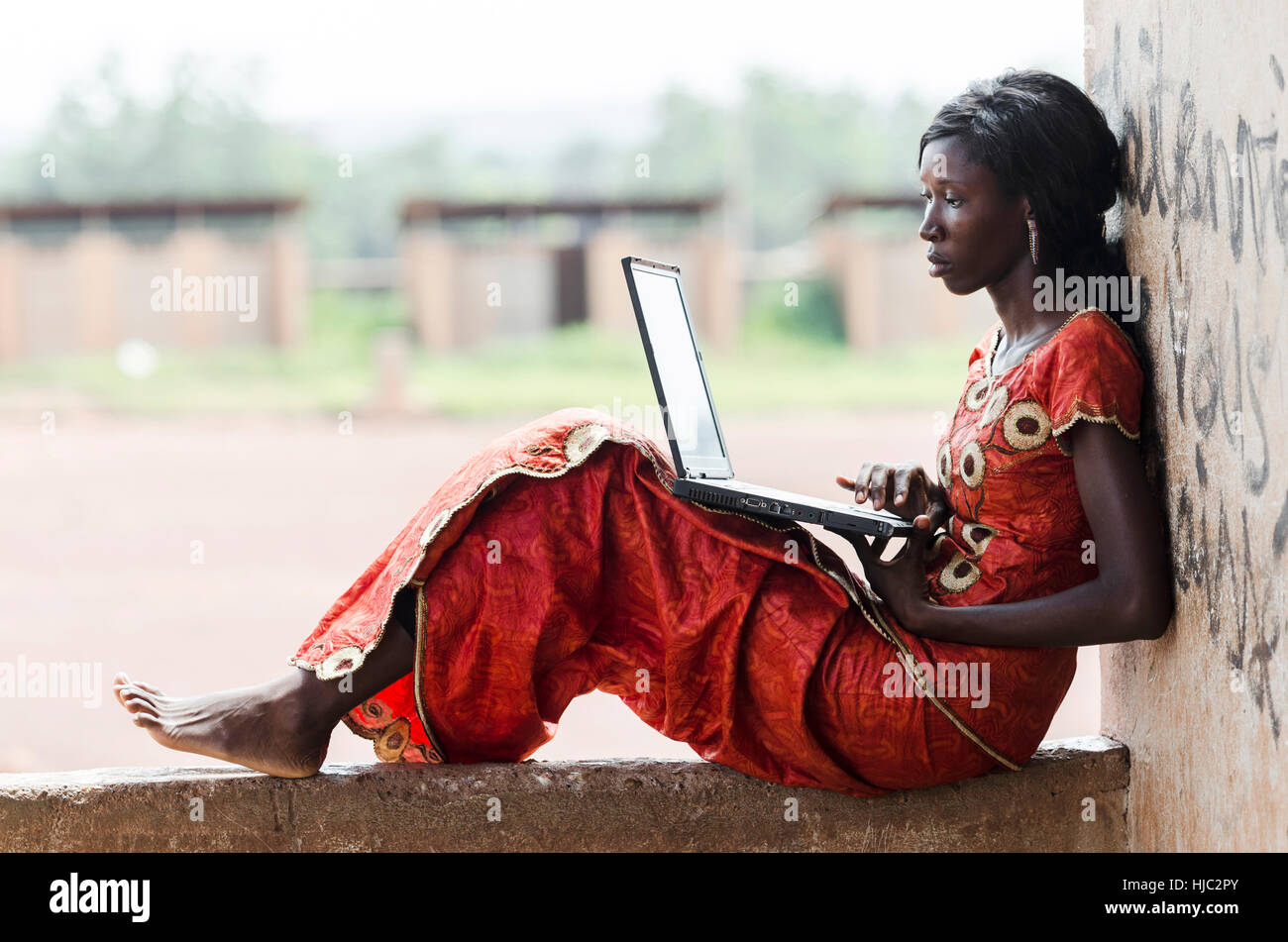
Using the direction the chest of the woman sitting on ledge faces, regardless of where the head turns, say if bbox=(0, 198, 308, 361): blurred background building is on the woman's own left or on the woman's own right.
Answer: on the woman's own right

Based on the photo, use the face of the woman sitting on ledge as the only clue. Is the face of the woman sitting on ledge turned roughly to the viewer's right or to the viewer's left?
to the viewer's left

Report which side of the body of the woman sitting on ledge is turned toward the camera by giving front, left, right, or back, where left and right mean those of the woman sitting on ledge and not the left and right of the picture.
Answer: left
